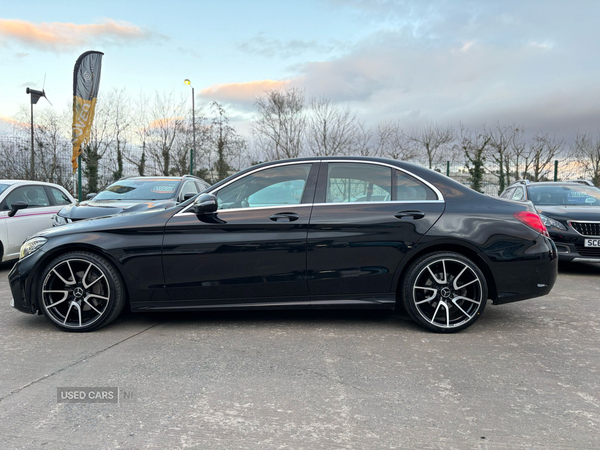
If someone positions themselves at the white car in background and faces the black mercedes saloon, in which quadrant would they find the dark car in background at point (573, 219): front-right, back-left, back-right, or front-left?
front-left

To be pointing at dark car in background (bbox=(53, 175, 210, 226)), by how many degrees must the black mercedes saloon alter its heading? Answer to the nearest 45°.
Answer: approximately 45° to its right

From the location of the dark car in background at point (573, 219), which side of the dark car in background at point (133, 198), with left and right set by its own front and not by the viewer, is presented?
left

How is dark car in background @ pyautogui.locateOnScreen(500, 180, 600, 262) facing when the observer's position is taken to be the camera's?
facing the viewer and to the right of the viewer

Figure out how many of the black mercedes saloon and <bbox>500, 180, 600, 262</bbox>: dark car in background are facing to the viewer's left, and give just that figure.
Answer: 1

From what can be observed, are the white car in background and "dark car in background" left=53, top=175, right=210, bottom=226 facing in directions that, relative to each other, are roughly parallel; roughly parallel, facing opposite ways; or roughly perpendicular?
roughly parallel

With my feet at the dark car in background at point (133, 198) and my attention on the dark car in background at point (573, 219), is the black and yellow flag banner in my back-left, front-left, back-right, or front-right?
back-left

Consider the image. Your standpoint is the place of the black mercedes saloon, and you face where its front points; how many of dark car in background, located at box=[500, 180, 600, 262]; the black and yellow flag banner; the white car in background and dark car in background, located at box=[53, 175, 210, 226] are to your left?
0

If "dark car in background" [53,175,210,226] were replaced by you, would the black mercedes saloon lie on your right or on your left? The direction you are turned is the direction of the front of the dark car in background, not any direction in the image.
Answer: on your left

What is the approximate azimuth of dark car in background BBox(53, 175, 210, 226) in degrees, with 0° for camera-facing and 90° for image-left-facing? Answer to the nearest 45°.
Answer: approximately 45°

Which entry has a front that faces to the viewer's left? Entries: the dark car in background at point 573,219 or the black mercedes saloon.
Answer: the black mercedes saloon

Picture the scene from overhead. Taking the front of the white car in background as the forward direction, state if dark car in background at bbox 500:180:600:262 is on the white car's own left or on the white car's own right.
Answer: on the white car's own left

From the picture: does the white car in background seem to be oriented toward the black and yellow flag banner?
no

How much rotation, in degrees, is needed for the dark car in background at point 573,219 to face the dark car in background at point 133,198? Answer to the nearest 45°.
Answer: approximately 135° to its right

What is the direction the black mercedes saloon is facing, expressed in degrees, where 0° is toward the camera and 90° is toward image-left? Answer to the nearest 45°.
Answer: approximately 90°

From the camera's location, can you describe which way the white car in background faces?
facing the viewer and to the left of the viewer

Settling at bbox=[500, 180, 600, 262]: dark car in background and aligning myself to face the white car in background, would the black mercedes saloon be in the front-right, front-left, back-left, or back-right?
front-left
